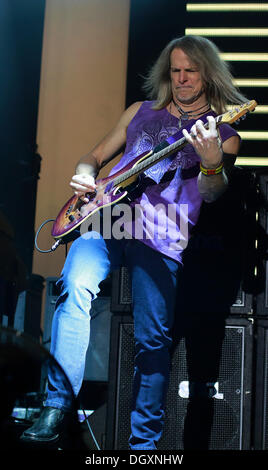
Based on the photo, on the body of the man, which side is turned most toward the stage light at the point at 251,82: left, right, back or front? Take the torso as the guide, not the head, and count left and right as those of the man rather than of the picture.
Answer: back

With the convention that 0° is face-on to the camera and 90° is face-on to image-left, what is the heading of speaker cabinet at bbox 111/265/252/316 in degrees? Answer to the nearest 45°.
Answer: approximately 0°

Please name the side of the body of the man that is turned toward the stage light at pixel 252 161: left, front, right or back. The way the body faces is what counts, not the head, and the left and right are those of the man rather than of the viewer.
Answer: back
